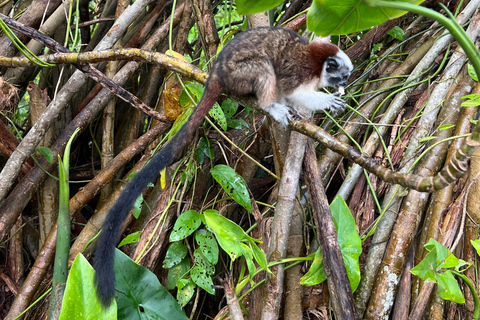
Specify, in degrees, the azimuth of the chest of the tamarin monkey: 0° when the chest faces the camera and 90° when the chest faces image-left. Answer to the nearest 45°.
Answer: approximately 270°

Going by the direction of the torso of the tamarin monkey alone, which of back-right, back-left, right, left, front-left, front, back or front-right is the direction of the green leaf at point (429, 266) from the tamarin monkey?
front-right

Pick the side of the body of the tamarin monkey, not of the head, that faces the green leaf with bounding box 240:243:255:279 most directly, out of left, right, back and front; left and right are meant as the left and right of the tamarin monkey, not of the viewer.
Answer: right

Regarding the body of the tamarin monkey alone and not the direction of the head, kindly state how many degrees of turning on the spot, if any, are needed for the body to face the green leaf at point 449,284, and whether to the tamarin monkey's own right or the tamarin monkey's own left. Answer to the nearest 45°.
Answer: approximately 45° to the tamarin monkey's own right

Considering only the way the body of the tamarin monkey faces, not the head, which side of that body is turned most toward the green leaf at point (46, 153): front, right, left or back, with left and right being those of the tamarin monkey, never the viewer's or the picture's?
back

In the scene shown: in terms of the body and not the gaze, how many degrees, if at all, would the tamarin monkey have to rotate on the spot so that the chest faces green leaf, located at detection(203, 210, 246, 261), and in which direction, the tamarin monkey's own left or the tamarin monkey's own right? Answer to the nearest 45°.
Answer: approximately 90° to the tamarin monkey's own right

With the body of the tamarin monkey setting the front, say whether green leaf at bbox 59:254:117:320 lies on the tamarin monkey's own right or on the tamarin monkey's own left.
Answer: on the tamarin monkey's own right
